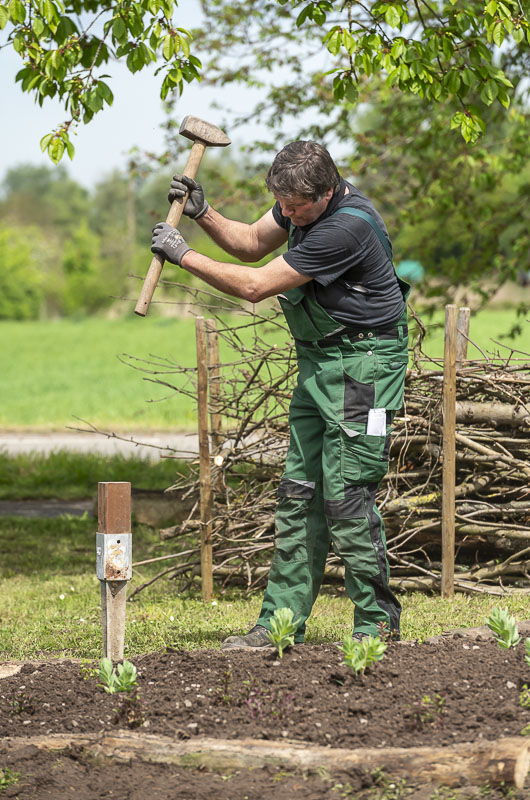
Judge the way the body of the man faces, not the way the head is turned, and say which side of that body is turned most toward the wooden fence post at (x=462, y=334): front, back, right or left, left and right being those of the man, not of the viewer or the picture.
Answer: back

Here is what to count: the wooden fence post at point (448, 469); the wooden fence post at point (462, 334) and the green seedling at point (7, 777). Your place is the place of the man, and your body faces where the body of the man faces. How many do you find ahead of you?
1

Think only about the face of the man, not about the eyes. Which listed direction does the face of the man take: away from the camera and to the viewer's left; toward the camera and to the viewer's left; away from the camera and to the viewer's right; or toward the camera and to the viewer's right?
toward the camera and to the viewer's left

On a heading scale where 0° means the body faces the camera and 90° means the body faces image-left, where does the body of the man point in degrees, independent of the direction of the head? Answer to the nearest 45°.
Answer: approximately 45°

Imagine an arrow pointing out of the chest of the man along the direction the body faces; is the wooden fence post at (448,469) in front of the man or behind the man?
behind

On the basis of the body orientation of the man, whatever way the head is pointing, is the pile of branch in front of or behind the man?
behind

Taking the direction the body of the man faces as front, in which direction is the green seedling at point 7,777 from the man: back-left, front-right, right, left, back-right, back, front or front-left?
front

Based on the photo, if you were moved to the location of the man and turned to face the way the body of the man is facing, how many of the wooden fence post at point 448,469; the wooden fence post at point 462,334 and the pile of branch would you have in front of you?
0
